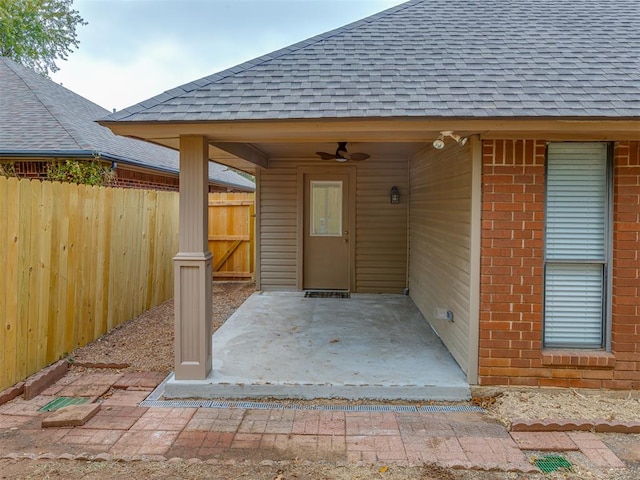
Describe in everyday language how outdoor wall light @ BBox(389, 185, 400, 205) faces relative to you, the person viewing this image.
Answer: facing the viewer

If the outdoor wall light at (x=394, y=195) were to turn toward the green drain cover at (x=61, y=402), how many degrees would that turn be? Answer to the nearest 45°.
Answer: approximately 45° to its right

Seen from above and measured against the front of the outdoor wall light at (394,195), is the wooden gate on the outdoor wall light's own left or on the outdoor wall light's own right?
on the outdoor wall light's own right

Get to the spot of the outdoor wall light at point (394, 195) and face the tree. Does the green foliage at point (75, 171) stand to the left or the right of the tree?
left

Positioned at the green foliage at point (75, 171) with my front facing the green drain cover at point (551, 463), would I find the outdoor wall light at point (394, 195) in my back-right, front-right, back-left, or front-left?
front-left

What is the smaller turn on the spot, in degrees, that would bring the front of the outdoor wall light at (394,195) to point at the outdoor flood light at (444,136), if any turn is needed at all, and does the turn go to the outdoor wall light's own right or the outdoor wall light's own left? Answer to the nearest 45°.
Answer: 0° — it already faces it

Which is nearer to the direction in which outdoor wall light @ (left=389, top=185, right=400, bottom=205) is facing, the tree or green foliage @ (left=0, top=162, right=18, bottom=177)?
the green foliage

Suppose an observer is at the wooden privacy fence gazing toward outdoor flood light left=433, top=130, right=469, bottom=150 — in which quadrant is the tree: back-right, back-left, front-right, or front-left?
back-left

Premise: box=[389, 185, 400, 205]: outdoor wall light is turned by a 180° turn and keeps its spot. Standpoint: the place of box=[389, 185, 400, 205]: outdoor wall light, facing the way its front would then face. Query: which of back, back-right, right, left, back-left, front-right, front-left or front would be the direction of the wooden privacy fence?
back-left

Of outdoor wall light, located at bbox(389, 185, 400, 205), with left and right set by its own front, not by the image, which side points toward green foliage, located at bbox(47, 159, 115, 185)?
right

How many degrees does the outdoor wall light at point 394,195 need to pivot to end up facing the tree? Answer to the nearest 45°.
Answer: approximately 135° to its right

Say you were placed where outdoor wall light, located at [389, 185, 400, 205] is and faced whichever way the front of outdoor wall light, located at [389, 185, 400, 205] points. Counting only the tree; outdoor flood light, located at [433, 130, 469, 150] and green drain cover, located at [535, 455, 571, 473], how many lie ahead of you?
2
